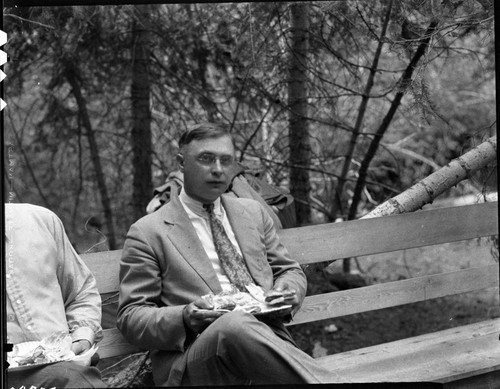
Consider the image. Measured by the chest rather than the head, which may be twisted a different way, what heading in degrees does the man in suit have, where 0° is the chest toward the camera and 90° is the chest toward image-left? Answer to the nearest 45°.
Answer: approximately 315°

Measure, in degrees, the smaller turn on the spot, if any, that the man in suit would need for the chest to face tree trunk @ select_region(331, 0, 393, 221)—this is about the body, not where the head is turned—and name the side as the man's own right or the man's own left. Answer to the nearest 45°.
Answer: approximately 90° to the man's own left

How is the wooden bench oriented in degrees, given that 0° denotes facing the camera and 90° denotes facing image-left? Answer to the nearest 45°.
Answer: approximately 315°

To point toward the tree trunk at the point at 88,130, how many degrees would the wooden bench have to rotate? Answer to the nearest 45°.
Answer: approximately 180°

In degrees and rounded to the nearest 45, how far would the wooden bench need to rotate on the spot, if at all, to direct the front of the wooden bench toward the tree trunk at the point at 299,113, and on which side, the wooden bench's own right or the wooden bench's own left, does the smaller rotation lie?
approximately 135° to the wooden bench's own left

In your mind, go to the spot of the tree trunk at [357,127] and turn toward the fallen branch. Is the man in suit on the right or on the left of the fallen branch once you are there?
right

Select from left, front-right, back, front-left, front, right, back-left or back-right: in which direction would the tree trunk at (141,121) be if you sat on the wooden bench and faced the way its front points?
back
